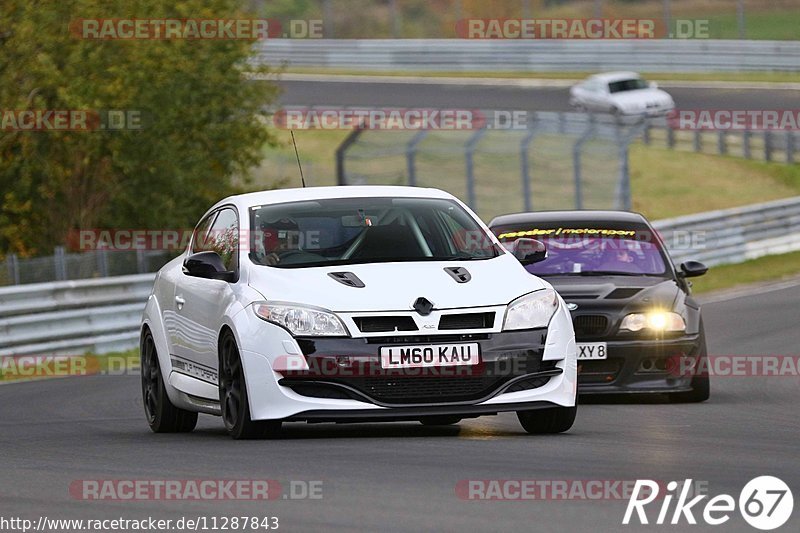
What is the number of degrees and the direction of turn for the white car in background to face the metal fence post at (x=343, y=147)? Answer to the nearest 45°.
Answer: approximately 45° to its right

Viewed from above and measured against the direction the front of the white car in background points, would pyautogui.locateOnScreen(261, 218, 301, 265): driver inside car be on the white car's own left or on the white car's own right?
on the white car's own right

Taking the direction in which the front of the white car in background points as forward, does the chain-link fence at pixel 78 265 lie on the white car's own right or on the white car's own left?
on the white car's own right

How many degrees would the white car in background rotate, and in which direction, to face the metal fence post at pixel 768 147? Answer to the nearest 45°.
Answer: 0° — it already faces it

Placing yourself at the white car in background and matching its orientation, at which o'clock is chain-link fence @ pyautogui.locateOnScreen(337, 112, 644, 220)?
The chain-link fence is roughly at 2 o'clock from the white car in background.

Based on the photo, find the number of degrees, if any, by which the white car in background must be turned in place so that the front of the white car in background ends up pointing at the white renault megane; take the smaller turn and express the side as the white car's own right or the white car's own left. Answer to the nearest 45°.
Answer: approximately 45° to the white car's own right

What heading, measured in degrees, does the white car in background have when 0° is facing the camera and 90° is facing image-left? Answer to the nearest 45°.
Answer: approximately 315°

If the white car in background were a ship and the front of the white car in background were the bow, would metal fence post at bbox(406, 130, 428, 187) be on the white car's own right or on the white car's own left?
on the white car's own right
